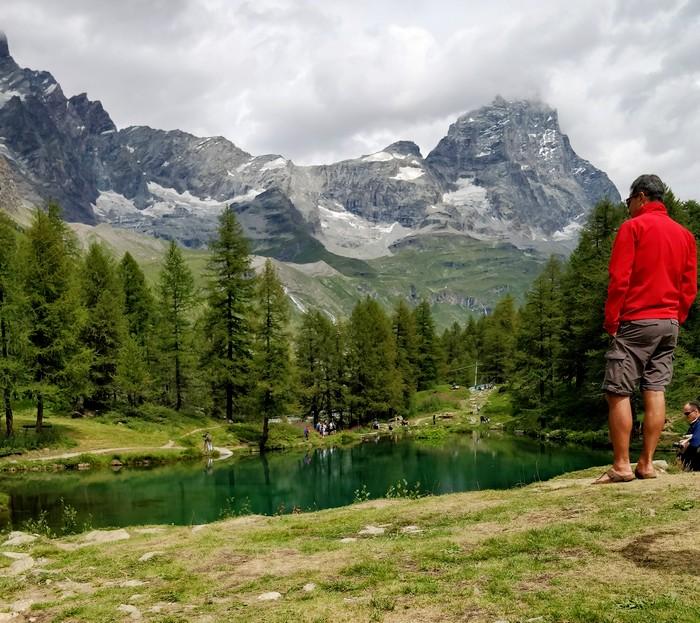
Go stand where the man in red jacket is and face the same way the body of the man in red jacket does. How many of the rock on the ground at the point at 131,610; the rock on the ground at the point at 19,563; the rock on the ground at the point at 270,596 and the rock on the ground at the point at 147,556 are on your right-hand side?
0

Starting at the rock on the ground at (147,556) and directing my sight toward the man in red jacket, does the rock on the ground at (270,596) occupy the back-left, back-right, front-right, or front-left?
front-right

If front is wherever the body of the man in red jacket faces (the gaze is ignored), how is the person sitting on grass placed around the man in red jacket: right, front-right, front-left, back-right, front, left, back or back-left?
front-right

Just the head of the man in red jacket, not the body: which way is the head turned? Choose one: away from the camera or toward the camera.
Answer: away from the camera

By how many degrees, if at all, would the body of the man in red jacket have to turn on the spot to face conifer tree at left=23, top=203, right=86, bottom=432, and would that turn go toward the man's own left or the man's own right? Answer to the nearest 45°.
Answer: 0° — they already face it

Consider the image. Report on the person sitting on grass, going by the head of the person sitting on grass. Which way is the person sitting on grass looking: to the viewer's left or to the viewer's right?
to the viewer's left

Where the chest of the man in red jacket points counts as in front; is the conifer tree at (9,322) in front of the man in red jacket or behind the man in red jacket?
in front

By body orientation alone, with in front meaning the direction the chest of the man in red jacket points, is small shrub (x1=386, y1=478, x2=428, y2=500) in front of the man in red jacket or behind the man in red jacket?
in front

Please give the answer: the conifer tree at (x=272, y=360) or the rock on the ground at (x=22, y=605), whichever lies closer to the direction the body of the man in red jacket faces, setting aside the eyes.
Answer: the conifer tree

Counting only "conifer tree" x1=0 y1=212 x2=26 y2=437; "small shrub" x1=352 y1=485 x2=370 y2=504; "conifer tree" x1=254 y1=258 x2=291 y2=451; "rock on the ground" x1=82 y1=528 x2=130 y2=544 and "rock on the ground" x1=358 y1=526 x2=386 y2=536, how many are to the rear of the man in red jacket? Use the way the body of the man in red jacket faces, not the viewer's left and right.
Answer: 0

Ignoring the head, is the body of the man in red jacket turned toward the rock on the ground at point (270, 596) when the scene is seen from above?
no

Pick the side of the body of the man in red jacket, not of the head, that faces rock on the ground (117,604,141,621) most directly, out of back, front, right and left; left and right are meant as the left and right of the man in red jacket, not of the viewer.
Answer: left

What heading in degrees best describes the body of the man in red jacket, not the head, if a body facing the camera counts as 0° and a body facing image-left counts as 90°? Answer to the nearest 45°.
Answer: approximately 135°

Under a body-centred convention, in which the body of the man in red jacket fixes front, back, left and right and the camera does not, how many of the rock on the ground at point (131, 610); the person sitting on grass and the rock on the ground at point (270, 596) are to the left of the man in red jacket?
2

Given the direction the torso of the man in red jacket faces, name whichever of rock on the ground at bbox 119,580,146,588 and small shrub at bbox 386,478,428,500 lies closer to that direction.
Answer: the small shrub
